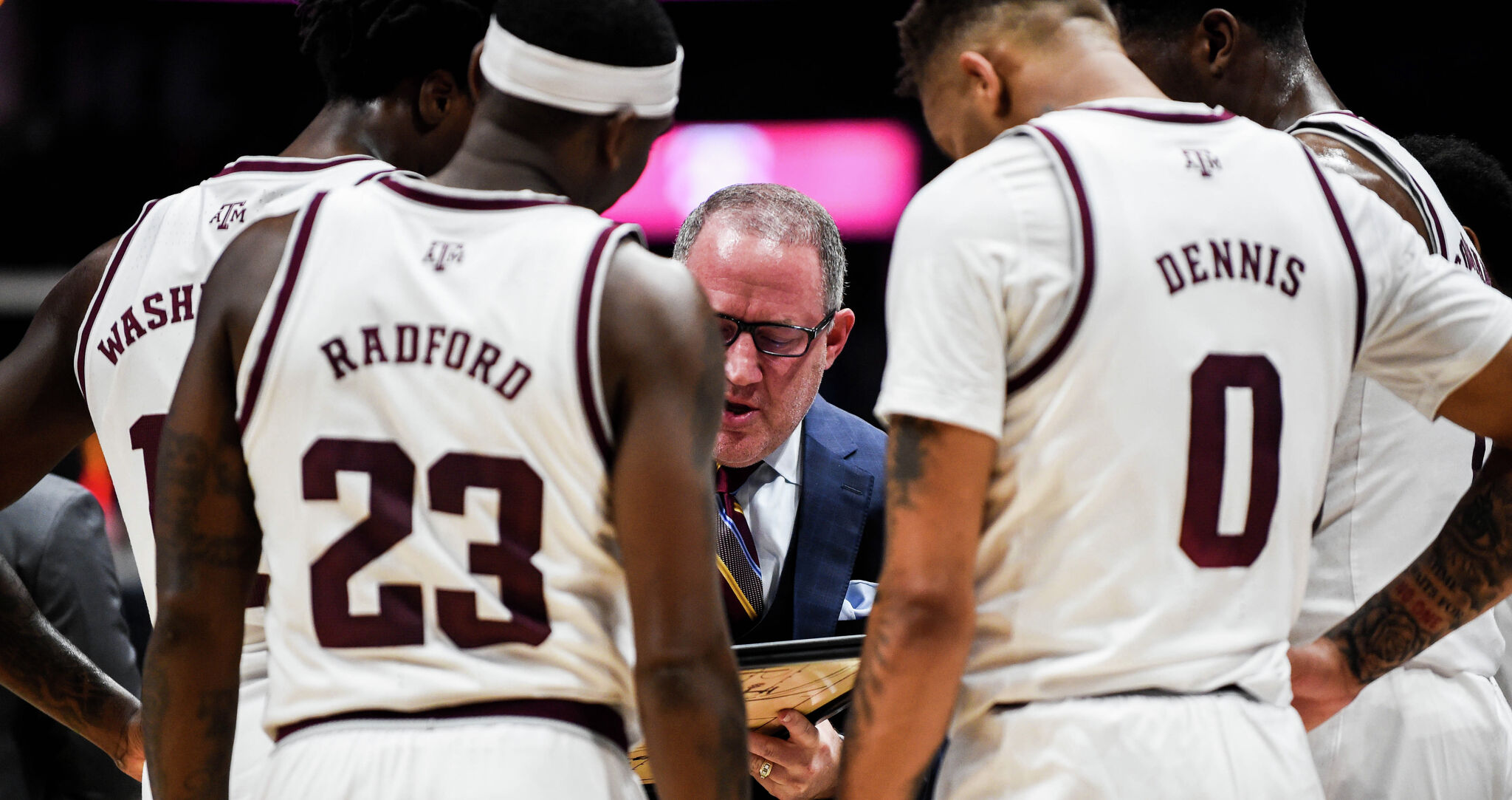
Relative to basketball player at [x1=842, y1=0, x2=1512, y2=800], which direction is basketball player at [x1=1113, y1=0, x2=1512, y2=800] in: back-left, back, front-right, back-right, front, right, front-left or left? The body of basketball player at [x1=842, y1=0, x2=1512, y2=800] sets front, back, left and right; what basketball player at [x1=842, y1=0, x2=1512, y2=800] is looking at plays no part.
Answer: right

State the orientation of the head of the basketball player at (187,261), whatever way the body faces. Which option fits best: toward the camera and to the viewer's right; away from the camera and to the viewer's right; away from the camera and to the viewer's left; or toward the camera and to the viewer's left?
away from the camera and to the viewer's right

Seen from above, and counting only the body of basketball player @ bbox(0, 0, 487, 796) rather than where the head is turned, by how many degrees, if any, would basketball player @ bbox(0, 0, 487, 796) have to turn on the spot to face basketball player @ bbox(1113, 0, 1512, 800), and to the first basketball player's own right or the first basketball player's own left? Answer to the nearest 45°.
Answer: approximately 90° to the first basketball player's own right

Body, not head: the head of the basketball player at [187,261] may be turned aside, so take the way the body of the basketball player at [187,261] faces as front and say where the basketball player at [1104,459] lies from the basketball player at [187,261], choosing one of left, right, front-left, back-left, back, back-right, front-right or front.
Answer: right

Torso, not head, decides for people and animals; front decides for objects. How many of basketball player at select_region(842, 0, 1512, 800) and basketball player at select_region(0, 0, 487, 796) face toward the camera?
0

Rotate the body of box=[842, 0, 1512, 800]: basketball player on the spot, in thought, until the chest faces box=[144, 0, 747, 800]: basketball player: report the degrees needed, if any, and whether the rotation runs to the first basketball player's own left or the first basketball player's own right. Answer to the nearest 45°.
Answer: approximately 90° to the first basketball player's own left

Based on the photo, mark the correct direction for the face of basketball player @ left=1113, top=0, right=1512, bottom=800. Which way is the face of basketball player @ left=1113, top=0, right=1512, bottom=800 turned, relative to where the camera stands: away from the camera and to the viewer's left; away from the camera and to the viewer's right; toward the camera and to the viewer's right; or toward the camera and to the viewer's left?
away from the camera and to the viewer's left

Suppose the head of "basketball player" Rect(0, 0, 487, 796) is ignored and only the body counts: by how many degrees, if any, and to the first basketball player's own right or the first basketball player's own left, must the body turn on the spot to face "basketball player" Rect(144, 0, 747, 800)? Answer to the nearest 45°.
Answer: approximately 135° to the first basketball player's own right

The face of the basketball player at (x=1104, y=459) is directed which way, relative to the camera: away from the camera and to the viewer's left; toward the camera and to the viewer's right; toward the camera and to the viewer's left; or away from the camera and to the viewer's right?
away from the camera and to the viewer's left

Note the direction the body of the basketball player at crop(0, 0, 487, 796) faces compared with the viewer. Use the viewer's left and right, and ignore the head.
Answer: facing away from the viewer and to the right of the viewer

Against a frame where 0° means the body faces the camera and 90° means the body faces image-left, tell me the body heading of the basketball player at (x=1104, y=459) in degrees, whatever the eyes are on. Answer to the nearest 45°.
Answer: approximately 135°

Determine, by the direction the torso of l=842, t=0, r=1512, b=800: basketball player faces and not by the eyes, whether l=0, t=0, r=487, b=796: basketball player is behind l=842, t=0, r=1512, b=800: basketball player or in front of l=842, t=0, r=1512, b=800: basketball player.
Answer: in front
